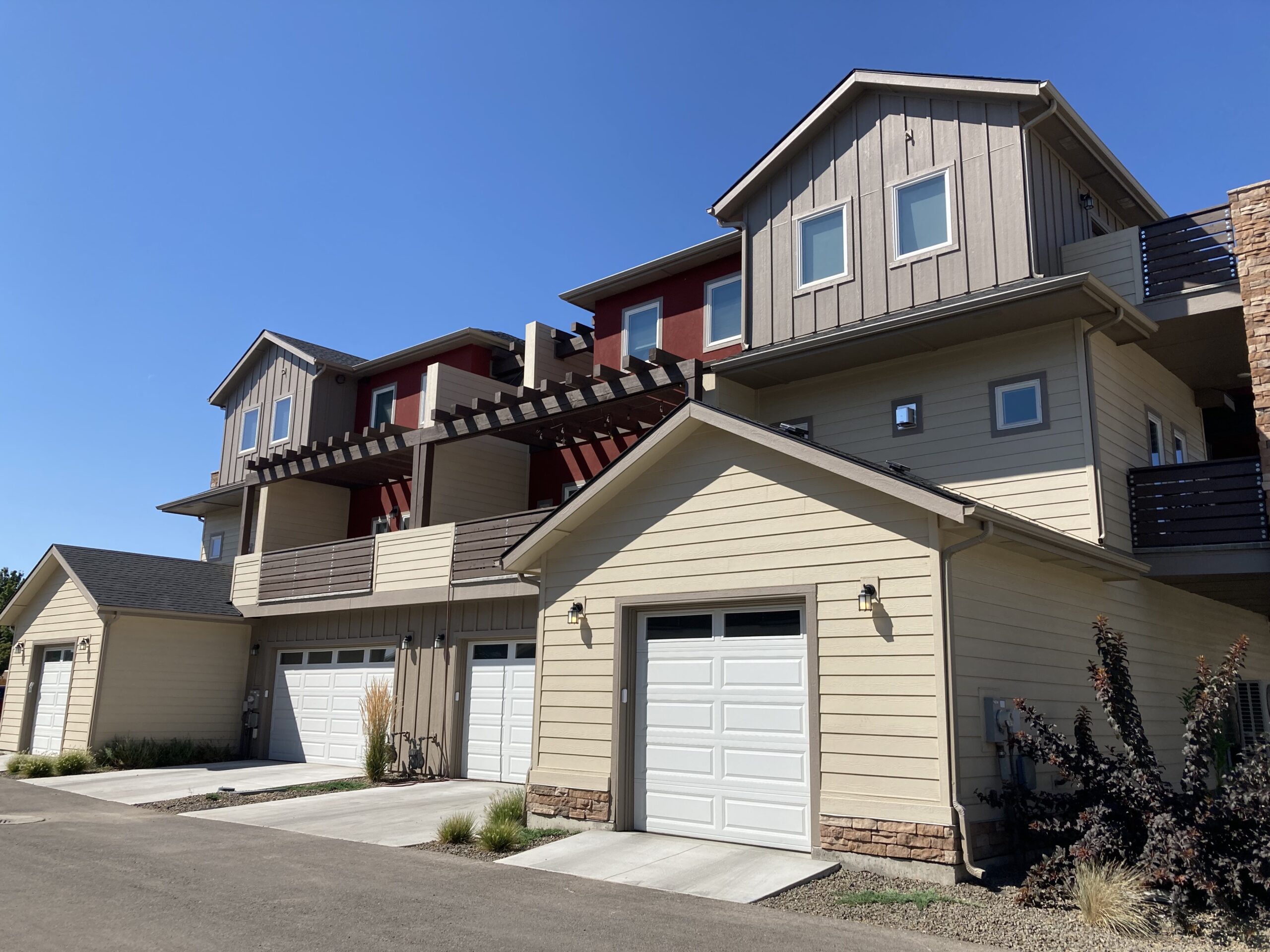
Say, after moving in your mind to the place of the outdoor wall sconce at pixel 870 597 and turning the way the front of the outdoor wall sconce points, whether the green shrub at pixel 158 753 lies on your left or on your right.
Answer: on your right

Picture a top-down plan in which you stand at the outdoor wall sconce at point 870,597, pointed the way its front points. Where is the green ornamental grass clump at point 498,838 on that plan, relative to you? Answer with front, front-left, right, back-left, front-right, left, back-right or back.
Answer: front-right

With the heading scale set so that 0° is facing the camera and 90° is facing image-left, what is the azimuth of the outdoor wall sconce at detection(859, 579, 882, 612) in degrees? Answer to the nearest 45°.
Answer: approximately 45°

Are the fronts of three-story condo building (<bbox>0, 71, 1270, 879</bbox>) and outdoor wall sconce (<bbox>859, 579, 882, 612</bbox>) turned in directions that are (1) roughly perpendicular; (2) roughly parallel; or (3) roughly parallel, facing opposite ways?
roughly parallel

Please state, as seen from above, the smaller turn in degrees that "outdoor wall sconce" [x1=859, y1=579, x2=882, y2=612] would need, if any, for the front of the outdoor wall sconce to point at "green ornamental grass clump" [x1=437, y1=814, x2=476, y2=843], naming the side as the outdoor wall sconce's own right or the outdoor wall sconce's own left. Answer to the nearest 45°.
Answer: approximately 45° to the outdoor wall sconce's own right

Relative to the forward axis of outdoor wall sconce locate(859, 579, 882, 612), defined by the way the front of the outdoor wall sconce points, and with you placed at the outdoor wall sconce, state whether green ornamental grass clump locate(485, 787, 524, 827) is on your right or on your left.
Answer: on your right

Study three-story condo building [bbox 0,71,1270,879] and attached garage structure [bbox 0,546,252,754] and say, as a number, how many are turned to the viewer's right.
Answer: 0

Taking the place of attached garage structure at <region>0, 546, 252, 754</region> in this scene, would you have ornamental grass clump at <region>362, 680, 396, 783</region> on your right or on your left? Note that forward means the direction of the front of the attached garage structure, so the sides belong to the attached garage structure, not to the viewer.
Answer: on your left

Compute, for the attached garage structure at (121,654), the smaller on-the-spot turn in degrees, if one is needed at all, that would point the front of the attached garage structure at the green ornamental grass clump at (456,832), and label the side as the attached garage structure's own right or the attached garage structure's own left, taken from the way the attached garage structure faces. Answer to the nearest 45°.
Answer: approximately 45° to the attached garage structure's own left

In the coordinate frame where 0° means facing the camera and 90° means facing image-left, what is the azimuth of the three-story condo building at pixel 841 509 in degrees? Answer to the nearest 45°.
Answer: approximately 45°

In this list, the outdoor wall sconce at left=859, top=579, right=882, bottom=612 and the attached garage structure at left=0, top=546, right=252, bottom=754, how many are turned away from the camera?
0

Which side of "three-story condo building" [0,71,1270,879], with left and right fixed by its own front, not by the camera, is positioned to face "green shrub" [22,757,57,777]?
right
